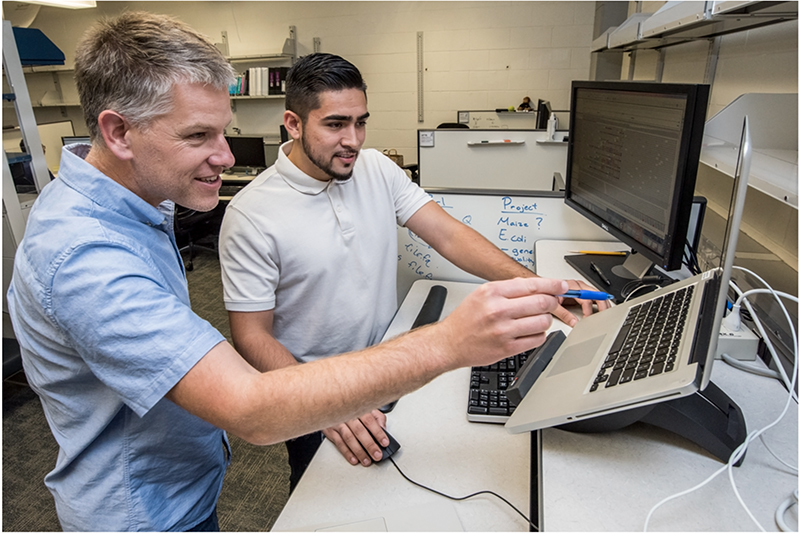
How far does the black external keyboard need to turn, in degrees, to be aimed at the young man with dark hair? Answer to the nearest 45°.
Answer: approximately 45° to its right

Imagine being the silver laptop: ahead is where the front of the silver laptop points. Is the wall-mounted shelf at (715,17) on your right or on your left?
on your right

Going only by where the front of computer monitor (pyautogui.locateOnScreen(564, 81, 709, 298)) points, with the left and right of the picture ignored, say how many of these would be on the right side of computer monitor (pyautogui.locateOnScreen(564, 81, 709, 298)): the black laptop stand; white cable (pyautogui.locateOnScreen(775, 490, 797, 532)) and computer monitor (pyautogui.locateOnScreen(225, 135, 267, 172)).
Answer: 1

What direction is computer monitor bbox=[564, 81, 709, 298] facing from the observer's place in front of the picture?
facing the viewer and to the left of the viewer

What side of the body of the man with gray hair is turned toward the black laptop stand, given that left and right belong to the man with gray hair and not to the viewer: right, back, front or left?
front

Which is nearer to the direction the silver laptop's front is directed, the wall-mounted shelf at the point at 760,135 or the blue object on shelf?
the blue object on shelf

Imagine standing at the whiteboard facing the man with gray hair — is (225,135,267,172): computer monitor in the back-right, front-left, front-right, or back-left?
back-right

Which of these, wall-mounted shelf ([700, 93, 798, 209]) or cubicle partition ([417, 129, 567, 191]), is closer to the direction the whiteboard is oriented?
the wall-mounted shelf

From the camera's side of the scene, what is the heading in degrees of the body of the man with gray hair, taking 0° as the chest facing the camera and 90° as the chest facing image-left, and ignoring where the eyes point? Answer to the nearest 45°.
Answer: approximately 270°

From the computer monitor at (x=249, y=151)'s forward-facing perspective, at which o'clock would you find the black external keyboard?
The black external keyboard is roughly at 12 o'clock from the computer monitor.

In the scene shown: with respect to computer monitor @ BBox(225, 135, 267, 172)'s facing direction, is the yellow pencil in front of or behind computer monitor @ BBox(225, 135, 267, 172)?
in front

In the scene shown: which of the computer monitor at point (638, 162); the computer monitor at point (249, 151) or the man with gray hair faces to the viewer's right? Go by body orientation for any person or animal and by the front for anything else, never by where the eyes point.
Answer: the man with gray hair
